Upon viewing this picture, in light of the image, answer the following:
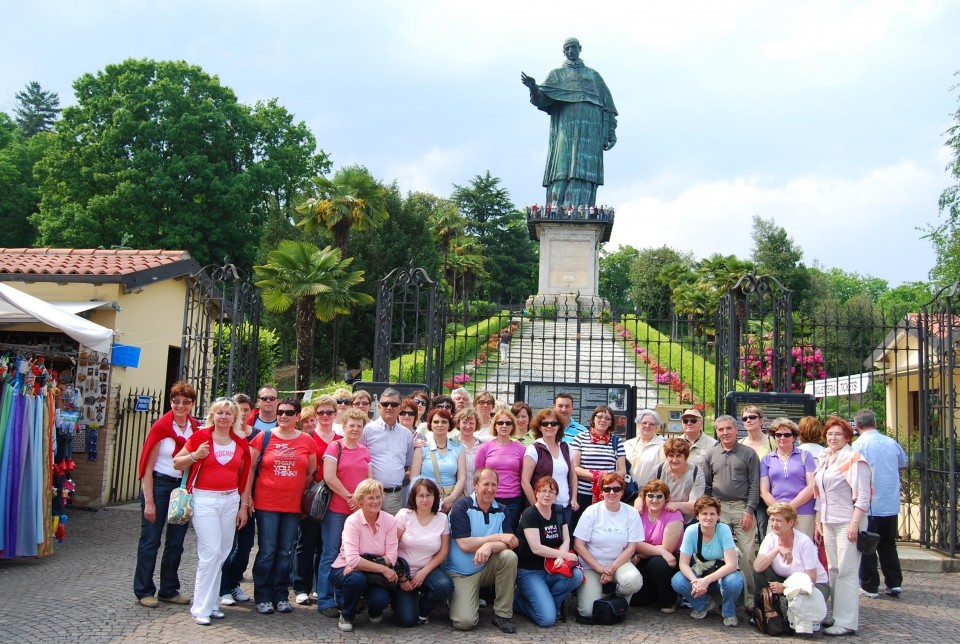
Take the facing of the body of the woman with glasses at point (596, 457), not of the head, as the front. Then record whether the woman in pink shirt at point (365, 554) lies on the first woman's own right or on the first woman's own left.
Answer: on the first woman's own right

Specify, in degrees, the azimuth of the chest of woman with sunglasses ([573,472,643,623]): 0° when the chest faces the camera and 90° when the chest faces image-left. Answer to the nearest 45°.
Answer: approximately 0°

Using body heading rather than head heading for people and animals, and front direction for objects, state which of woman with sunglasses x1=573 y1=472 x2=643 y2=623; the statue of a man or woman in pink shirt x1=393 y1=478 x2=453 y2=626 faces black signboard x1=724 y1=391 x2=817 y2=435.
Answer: the statue of a man

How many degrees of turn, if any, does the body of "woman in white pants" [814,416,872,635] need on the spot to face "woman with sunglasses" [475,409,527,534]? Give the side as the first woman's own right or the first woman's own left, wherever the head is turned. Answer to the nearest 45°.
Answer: approximately 45° to the first woman's own right

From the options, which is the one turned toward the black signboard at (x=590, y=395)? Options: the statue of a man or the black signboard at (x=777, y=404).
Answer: the statue of a man

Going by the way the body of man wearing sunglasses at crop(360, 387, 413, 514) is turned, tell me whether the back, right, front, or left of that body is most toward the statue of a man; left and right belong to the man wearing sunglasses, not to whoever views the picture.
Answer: back

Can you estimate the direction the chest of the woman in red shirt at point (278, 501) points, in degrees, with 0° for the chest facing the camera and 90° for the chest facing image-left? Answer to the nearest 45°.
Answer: approximately 0°
